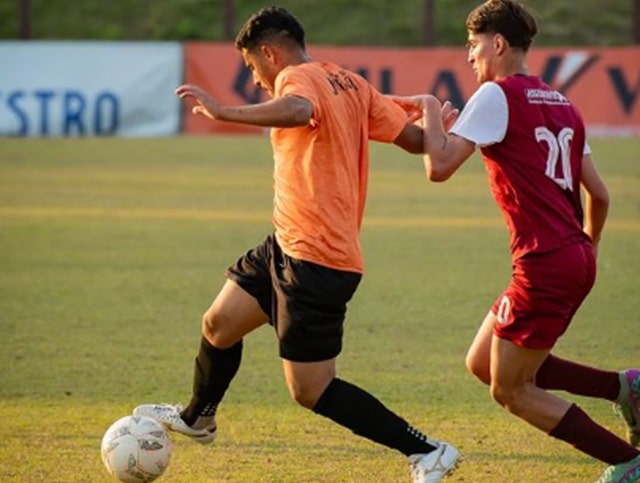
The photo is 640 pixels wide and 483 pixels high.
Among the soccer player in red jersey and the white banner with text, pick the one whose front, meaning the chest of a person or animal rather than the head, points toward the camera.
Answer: the white banner with text

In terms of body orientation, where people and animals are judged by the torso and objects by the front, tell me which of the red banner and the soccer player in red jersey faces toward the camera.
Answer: the red banner

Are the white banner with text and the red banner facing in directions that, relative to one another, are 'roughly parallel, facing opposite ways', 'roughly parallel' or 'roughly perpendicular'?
roughly parallel

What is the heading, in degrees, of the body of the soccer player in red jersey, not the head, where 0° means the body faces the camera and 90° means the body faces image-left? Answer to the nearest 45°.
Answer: approximately 135°

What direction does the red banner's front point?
toward the camera

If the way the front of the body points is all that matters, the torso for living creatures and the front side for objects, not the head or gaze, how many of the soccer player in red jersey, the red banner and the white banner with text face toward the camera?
2

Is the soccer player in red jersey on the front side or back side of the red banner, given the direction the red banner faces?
on the front side

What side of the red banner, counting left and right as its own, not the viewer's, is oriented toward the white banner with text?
right

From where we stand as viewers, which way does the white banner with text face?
facing the viewer

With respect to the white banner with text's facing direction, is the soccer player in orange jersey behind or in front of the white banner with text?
in front

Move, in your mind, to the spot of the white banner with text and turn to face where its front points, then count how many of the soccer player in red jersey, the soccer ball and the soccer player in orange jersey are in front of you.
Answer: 3

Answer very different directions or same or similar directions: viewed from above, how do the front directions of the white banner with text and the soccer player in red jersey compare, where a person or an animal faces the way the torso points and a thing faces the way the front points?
very different directions

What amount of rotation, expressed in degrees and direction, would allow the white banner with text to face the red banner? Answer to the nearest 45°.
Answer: approximately 90° to its left

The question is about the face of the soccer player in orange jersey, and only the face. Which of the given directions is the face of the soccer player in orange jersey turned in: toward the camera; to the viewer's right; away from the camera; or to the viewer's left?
to the viewer's left

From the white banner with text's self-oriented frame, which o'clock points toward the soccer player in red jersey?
The soccer player in red jersey is roughly at 12 o'clock from the white banner with text.

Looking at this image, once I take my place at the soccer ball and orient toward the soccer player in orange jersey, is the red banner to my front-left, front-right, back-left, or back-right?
front-left
